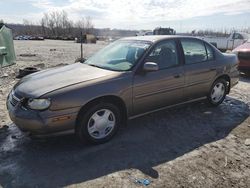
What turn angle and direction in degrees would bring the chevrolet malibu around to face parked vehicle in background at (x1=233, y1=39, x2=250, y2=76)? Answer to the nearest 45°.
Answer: approximately 180°

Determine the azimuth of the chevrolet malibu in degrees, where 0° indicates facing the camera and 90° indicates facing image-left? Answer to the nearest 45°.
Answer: approximately 45°
